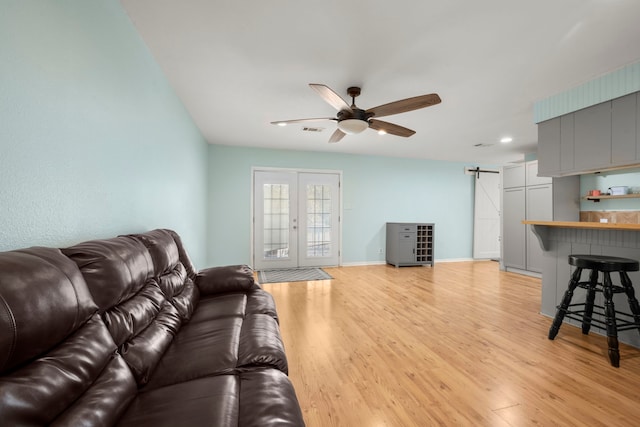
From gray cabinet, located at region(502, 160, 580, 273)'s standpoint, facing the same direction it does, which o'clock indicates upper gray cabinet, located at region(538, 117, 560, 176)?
The upper gray cabinet is roughly at 10 o'clock from the gray cabinet.

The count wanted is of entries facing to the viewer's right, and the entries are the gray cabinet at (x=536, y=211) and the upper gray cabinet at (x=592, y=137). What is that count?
0

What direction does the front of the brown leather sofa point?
to the viewer's right

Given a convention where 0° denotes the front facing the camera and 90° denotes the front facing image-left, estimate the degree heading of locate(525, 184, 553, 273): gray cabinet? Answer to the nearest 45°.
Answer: approximately 45°

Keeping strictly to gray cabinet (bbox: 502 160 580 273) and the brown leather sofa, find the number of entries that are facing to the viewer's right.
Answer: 1

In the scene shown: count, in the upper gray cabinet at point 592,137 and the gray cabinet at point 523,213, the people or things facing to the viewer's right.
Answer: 0

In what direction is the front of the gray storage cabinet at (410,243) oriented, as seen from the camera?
facing the viewer and to the right of the viewer

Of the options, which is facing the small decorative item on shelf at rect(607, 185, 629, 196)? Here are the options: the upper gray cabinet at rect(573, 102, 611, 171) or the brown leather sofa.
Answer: the brown leather sofa

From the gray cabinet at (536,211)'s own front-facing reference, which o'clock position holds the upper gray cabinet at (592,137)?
The upper gray cabinet is roughly at 10 o'clock from the gray cabinet.

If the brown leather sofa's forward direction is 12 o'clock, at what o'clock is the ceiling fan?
The ceiling fan is roughly at 11 o'clock from the brown leather sofa.

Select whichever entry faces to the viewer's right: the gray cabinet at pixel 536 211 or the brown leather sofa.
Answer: the brown leather sofa

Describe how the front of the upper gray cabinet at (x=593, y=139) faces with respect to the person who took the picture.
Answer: facing the viewer and to the left of the viewer

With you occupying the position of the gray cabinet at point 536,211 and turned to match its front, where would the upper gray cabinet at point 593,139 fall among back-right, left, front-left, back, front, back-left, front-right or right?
front-left
